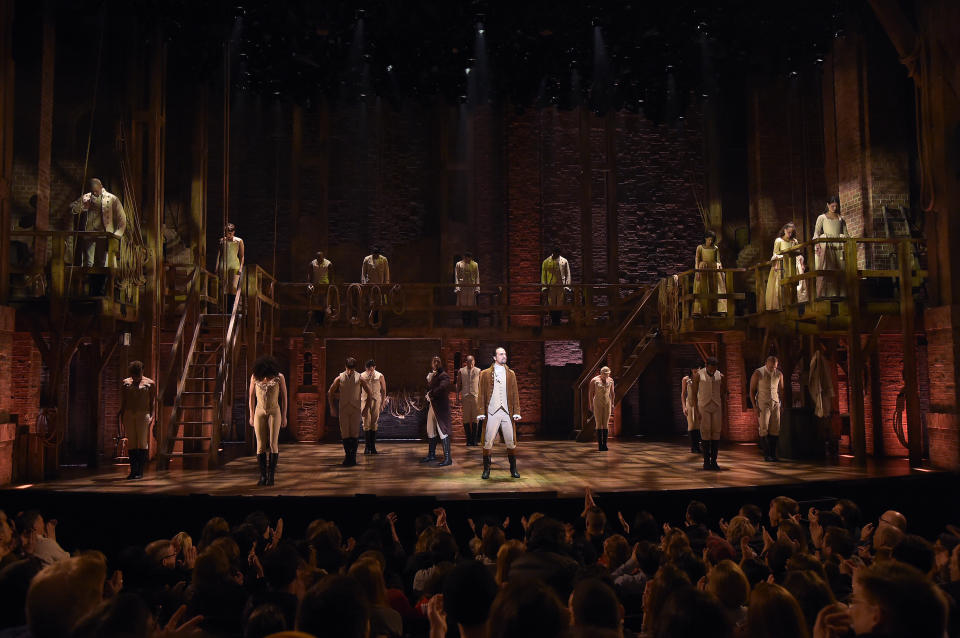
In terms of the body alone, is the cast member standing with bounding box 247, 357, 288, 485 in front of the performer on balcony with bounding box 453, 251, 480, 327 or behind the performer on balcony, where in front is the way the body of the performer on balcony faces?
in front

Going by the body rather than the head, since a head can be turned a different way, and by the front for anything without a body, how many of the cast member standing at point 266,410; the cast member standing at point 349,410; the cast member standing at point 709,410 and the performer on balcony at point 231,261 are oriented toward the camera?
4

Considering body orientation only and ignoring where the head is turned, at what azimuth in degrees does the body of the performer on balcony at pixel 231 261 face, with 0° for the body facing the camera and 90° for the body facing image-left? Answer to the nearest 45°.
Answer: approximately 0°

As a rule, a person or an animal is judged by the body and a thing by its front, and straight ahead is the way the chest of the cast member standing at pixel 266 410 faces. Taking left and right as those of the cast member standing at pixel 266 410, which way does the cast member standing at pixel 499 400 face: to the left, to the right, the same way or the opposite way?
the same way

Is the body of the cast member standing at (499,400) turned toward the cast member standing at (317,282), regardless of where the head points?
no

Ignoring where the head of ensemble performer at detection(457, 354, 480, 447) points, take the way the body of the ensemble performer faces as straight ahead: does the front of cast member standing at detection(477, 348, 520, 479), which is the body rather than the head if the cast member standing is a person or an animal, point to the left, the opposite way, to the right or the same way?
the same way

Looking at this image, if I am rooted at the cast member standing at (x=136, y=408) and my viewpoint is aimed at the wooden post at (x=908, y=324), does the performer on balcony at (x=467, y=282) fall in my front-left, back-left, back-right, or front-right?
front-left

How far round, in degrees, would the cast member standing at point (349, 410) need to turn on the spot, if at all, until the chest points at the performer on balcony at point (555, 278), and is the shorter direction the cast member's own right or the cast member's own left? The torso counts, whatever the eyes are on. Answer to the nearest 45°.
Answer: approximately 135° to the cast member's own left

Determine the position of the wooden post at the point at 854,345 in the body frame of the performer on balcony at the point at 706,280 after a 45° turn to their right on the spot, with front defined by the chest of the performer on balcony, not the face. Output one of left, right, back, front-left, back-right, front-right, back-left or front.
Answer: left

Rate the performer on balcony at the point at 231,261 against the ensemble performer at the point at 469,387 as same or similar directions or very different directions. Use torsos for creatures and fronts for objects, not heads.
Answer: same or similar directions

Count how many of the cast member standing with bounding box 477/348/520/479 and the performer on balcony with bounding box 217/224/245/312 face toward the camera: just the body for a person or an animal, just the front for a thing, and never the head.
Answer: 2

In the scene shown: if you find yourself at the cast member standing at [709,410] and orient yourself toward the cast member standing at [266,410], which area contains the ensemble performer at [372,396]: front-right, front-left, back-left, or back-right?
front-right

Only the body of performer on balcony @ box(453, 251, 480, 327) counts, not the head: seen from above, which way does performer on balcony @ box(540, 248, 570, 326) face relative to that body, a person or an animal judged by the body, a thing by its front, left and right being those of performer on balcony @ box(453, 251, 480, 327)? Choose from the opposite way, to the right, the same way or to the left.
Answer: the same way

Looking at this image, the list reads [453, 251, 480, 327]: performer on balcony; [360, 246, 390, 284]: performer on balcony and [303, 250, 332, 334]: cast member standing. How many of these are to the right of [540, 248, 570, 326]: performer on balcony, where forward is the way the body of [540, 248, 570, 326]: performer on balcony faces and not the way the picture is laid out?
3

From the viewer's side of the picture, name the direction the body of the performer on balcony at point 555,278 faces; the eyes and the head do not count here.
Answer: toward the camera

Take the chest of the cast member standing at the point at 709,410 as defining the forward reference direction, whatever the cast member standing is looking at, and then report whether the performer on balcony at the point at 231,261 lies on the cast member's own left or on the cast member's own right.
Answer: on the cast member's own right

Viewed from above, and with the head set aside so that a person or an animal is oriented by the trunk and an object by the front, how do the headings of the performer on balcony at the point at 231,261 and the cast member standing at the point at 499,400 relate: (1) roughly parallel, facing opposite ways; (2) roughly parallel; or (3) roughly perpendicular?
roughly parallel

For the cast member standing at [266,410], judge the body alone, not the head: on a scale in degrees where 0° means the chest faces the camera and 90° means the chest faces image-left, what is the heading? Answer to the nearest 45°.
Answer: approximately 0°

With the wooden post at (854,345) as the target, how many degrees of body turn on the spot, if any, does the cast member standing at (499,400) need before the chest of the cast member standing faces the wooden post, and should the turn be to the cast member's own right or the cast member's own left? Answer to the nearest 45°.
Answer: approximately 135° to the cast member's own left
